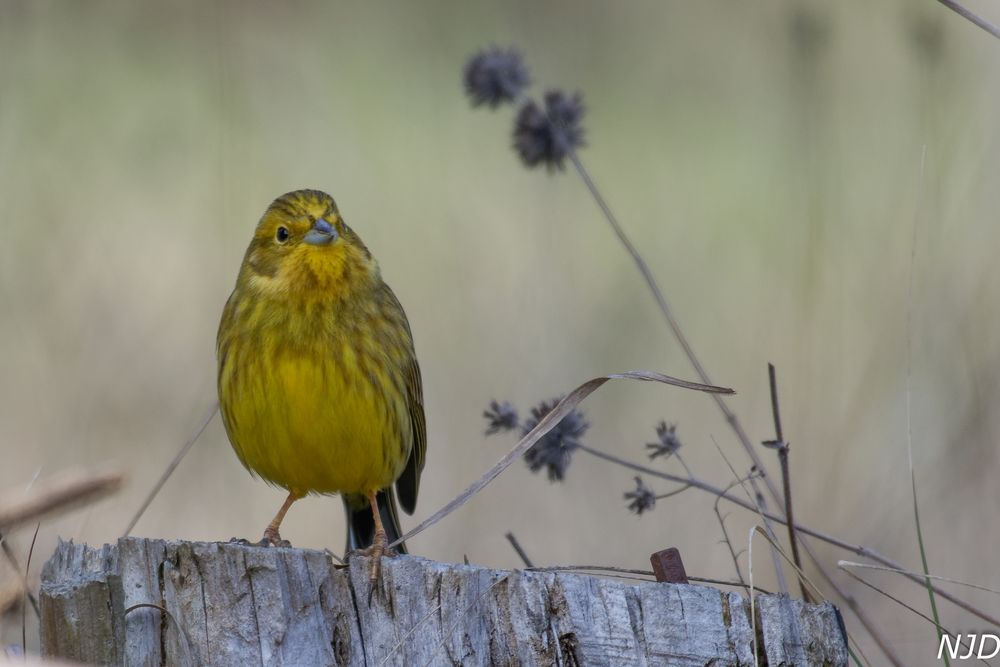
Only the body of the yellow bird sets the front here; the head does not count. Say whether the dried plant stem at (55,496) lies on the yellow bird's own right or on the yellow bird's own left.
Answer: on the yellow bird's own right

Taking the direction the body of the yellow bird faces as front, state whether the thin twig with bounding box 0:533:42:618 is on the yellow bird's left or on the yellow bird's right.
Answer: on the yellow bird's right

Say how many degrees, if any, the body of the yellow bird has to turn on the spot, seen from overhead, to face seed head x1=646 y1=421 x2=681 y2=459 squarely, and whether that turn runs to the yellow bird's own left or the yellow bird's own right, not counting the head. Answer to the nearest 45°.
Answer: approximately 135° to the yellow bird's own left

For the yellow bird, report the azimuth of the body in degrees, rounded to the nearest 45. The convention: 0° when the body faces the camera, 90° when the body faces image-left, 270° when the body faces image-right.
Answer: approximately 0°
